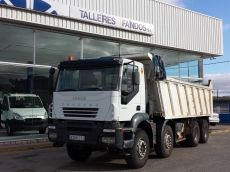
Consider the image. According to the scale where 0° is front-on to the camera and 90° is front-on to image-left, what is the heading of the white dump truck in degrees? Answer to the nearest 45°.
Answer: approximately 45°

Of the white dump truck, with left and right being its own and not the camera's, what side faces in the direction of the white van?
right

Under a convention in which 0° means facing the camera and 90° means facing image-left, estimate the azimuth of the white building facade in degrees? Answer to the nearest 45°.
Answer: approximately 315°
